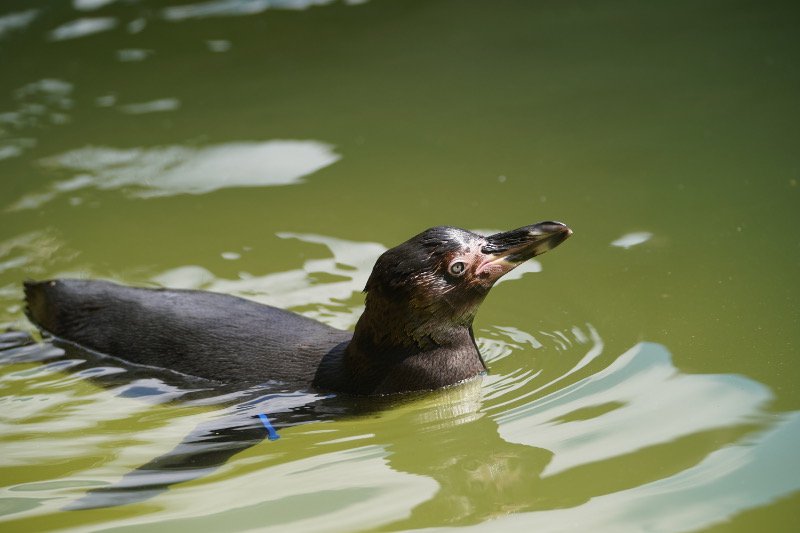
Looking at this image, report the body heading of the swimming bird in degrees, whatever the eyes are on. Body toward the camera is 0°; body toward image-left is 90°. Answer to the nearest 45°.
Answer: approximately 270°
